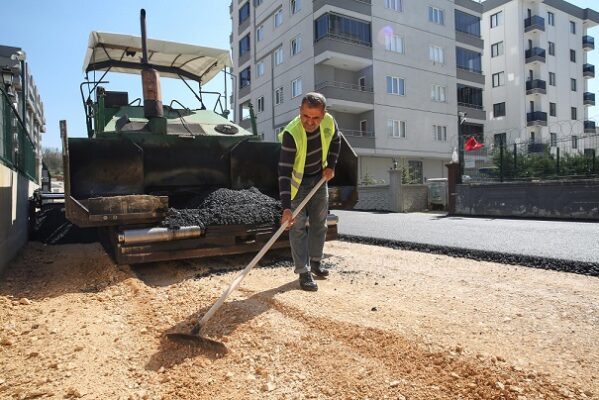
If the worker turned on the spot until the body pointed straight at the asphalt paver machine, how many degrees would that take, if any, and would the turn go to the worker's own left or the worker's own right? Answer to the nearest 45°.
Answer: approximately 135° to the worker's own right

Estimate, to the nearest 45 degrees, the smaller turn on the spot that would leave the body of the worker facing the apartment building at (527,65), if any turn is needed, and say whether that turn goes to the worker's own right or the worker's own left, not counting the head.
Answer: approximately 135° to the worker's own left

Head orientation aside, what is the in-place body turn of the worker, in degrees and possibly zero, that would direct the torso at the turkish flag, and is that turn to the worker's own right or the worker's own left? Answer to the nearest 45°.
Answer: approximately 135° to the worker's own left

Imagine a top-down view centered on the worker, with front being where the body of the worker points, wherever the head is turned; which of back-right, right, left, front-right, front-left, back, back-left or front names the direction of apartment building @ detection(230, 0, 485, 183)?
back

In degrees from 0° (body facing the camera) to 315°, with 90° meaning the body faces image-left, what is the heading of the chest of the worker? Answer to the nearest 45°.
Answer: approximately 0°

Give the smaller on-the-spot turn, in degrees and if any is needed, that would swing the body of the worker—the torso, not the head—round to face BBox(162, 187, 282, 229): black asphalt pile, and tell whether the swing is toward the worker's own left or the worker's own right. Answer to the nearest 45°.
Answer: approximately 135° to the worker's own right

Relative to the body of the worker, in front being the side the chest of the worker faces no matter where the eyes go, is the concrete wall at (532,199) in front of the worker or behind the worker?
behind

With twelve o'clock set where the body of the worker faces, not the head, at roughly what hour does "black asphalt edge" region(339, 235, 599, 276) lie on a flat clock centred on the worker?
The black asphalt edge is roughly at 8 o'clock from the worker.

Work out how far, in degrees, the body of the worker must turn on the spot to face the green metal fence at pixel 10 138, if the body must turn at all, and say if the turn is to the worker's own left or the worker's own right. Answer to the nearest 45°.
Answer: approximately 135° to the worker's own right

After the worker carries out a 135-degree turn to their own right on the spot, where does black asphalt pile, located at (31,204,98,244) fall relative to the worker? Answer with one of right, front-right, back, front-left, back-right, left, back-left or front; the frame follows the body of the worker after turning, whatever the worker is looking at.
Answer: front

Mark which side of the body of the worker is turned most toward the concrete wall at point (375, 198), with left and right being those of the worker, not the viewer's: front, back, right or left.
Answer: back

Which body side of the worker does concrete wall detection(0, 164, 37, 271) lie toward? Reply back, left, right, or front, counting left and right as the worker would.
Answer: right
